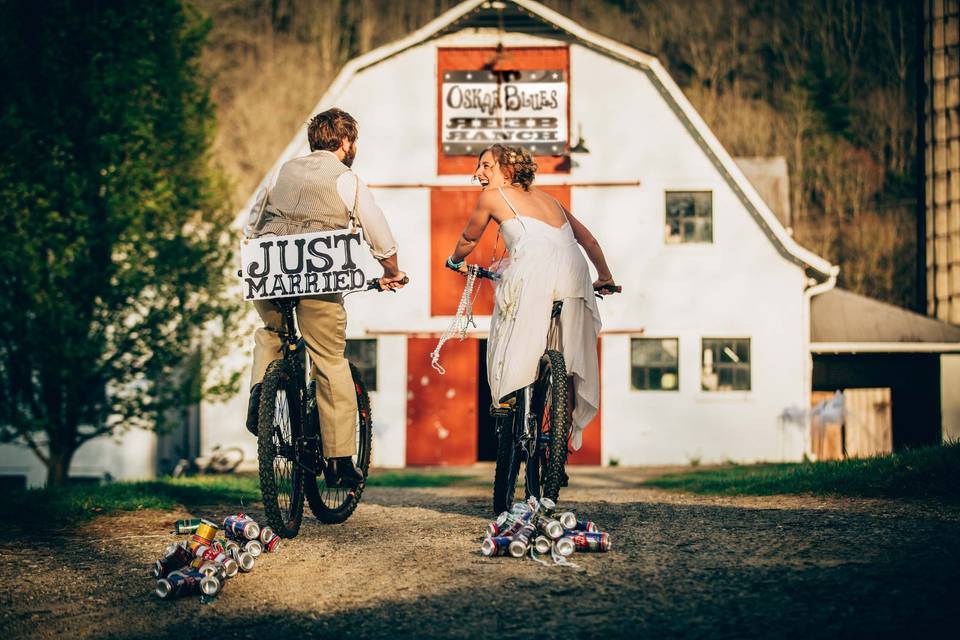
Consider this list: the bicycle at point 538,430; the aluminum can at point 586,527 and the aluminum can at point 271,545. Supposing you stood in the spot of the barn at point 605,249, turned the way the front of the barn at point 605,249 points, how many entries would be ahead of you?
3

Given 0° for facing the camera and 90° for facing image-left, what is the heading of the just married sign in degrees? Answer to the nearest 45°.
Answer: approximately 0°

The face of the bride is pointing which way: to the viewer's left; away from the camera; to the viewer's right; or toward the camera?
to the viewer's left

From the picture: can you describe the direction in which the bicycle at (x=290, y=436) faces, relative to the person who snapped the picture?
facing away from the viewer and to the right of the viewer

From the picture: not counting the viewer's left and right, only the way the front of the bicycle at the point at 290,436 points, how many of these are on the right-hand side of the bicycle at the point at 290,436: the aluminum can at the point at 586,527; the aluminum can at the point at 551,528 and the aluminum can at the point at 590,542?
3

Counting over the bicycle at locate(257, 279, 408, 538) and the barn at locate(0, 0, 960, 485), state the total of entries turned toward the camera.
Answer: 1

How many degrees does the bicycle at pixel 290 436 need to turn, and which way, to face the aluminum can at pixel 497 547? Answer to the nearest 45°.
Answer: approximately 90° to its right

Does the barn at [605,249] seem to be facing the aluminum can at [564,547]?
yes

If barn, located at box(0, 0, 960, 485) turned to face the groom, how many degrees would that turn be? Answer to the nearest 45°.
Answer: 0° — it already faces them

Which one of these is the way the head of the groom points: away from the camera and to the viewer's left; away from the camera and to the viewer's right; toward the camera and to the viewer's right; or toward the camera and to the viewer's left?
away from the camera and to the viewer's right

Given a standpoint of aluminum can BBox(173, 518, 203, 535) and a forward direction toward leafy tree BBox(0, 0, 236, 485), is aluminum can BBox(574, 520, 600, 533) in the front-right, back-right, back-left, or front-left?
back-right
